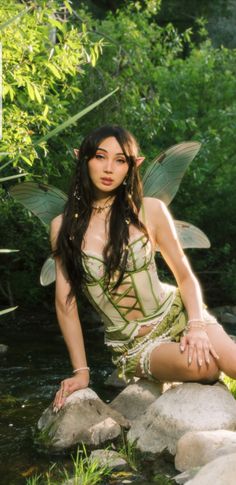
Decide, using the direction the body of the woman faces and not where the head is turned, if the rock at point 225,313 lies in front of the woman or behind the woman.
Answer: behind

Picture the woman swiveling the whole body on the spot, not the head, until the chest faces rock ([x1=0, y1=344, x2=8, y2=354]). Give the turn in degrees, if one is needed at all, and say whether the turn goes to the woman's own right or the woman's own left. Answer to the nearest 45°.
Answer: approximately 135° to the woman's own right

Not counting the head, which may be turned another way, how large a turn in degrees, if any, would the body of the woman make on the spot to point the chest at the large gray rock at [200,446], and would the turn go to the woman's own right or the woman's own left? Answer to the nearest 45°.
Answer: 0° — they already face it

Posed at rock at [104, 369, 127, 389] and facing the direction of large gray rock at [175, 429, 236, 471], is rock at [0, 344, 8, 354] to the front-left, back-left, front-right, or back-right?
back-right

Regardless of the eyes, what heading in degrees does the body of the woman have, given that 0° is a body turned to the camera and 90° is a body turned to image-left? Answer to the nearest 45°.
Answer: approximately 0°
